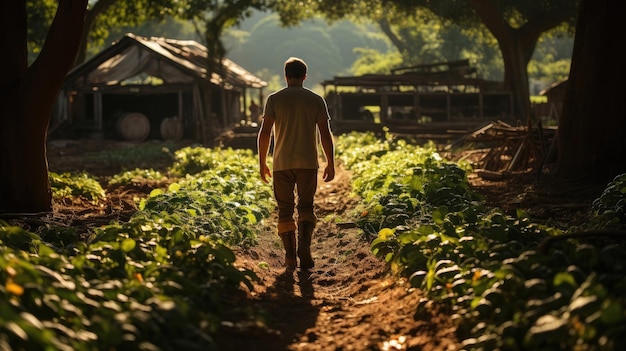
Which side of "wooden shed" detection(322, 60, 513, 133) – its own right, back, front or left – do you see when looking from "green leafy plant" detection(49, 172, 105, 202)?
front

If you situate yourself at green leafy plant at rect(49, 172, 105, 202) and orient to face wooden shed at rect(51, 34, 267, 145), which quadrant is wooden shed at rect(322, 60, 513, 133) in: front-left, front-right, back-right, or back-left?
front-right

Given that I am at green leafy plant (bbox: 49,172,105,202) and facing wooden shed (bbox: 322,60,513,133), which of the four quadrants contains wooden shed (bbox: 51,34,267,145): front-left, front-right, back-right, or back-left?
front-left

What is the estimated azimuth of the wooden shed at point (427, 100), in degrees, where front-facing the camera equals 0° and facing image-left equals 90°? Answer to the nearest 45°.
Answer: approximately 0°

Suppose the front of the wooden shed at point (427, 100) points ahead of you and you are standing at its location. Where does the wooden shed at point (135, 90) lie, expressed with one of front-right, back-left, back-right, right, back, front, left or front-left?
right

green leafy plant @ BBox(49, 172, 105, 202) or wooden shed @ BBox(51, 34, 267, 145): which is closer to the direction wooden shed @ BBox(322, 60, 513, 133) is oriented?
the green leafy plant

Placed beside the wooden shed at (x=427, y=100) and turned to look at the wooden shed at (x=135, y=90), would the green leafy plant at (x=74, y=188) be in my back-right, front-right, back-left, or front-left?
front-left

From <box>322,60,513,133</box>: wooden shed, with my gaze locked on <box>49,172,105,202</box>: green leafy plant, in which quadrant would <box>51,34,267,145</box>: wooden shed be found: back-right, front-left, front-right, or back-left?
front-right
